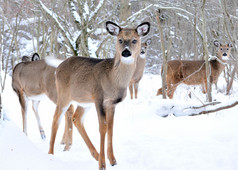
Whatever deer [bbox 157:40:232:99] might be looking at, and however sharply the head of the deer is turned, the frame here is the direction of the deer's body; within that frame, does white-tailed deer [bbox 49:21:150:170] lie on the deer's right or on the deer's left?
on the deer's right

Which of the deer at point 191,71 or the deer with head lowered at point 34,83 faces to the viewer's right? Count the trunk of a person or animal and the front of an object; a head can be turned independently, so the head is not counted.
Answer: the deer

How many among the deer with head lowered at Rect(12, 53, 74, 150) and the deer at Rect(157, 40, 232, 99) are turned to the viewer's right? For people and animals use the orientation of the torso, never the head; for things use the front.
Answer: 1

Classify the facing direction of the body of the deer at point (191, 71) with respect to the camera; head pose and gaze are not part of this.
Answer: to the viewer's right

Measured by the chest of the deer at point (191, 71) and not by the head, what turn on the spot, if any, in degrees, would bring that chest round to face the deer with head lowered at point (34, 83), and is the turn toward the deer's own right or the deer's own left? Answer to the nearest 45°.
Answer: approximately 135° to the deer's own right

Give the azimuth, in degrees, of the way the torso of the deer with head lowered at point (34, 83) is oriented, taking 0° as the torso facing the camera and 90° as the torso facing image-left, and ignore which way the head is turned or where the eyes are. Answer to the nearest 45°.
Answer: approximately 135°

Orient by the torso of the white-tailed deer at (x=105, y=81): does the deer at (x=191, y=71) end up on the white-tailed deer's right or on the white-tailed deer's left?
on the white-tailed deer's left
